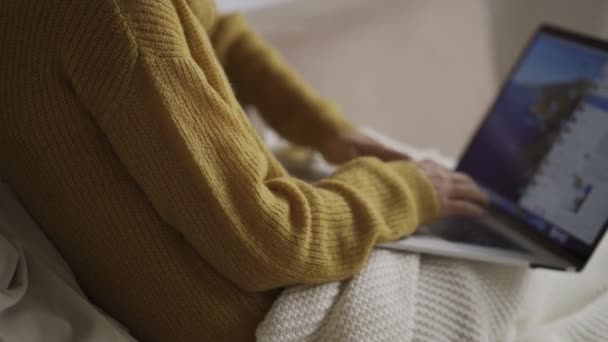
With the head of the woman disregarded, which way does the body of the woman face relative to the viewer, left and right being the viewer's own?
facing away from the viewer and to the right of the viewer

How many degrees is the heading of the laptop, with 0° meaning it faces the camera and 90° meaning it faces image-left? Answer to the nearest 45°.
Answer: approximately 45°

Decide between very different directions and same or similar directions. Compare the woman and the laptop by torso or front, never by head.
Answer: very different directions
